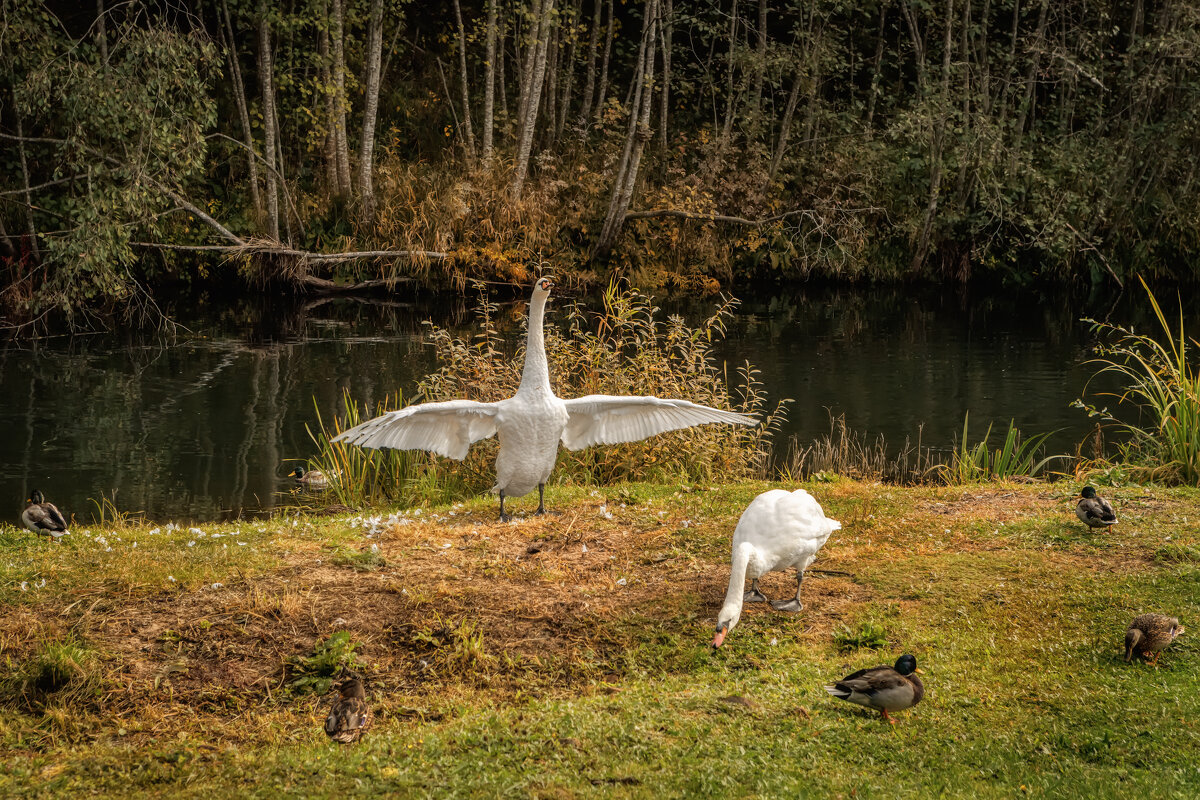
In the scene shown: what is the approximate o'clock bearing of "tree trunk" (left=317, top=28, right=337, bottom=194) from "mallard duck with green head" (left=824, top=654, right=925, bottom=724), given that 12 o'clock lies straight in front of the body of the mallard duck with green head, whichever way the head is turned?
The tree trunk is roughly at 8 o'clock from the mallard duck with green head.

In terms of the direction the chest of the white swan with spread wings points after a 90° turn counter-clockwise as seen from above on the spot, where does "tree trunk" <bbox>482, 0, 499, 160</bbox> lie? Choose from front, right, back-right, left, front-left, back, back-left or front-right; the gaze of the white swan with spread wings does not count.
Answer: left

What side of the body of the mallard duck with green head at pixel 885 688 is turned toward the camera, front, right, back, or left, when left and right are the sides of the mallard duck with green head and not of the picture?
right

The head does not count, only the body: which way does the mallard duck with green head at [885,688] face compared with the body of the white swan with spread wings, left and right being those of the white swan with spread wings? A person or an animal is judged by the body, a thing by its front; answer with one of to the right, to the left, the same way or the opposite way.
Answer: to the left

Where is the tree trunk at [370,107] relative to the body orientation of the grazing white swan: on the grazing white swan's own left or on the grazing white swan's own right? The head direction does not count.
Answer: on the grazing white swan's own right

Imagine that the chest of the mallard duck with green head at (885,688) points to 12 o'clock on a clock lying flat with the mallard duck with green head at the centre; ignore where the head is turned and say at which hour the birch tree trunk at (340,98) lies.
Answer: The birch tree trunk is roughly at 8 o'clock from the mallard duck with green head.

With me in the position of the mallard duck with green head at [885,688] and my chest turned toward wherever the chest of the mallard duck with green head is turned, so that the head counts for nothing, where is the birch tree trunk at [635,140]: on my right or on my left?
on my left

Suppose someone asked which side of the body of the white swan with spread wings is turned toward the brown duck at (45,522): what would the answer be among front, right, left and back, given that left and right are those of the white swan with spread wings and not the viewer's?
right

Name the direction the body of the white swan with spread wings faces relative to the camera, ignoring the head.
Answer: toward the camera

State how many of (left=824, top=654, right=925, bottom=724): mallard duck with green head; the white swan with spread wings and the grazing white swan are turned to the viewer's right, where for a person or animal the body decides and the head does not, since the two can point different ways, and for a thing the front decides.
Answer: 1

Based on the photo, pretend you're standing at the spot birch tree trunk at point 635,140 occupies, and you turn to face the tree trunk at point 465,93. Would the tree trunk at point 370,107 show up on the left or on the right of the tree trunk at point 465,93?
left

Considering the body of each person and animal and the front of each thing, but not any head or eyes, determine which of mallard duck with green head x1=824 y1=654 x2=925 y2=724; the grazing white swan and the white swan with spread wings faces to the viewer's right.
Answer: the mallard duck with green head

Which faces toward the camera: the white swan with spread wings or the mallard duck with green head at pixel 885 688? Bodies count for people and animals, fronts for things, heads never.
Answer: the white swan with spread wings
